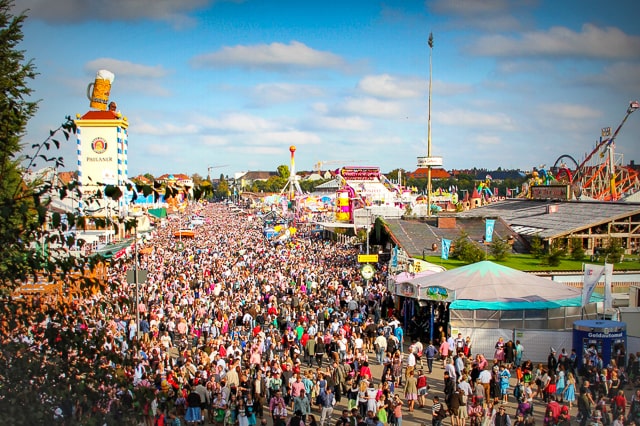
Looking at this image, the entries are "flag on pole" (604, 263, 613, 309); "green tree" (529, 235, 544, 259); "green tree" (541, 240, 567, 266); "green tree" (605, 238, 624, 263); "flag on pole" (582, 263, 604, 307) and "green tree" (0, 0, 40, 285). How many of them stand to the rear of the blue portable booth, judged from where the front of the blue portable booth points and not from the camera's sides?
5

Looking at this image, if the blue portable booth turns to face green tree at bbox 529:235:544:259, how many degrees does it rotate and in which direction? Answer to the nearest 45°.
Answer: approximately 180°

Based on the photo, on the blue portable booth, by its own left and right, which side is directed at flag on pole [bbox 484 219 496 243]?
back

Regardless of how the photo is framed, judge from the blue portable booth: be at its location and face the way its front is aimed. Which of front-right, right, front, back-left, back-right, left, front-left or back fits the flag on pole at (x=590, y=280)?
back

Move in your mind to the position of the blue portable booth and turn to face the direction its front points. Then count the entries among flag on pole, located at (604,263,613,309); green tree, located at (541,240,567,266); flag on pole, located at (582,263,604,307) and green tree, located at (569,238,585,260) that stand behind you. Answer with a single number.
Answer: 4

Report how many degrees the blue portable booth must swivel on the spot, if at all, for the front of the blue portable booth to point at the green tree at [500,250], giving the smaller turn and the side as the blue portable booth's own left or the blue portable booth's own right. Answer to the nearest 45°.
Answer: approximately 180°

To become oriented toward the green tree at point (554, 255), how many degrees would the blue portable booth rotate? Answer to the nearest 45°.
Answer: approximately 180°

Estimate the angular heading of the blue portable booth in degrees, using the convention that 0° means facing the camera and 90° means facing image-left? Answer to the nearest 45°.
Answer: approximately 0°

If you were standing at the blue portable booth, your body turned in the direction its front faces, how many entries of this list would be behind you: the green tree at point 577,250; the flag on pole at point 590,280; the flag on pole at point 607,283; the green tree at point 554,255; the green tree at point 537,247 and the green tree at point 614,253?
6

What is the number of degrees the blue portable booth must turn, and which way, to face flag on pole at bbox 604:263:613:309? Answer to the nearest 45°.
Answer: approximately 180°

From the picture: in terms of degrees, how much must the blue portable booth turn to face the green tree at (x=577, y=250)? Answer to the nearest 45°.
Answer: approximately 180°

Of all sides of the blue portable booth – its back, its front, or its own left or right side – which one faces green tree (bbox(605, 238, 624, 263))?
back

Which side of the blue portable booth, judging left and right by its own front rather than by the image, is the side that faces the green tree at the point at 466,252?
back
